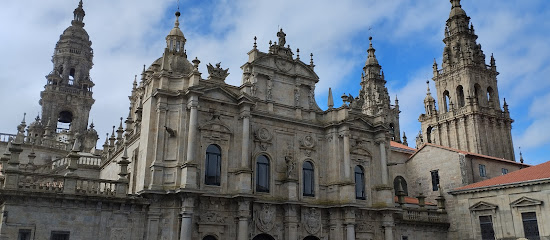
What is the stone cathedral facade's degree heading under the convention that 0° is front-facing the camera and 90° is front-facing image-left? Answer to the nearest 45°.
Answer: approximately 315°
